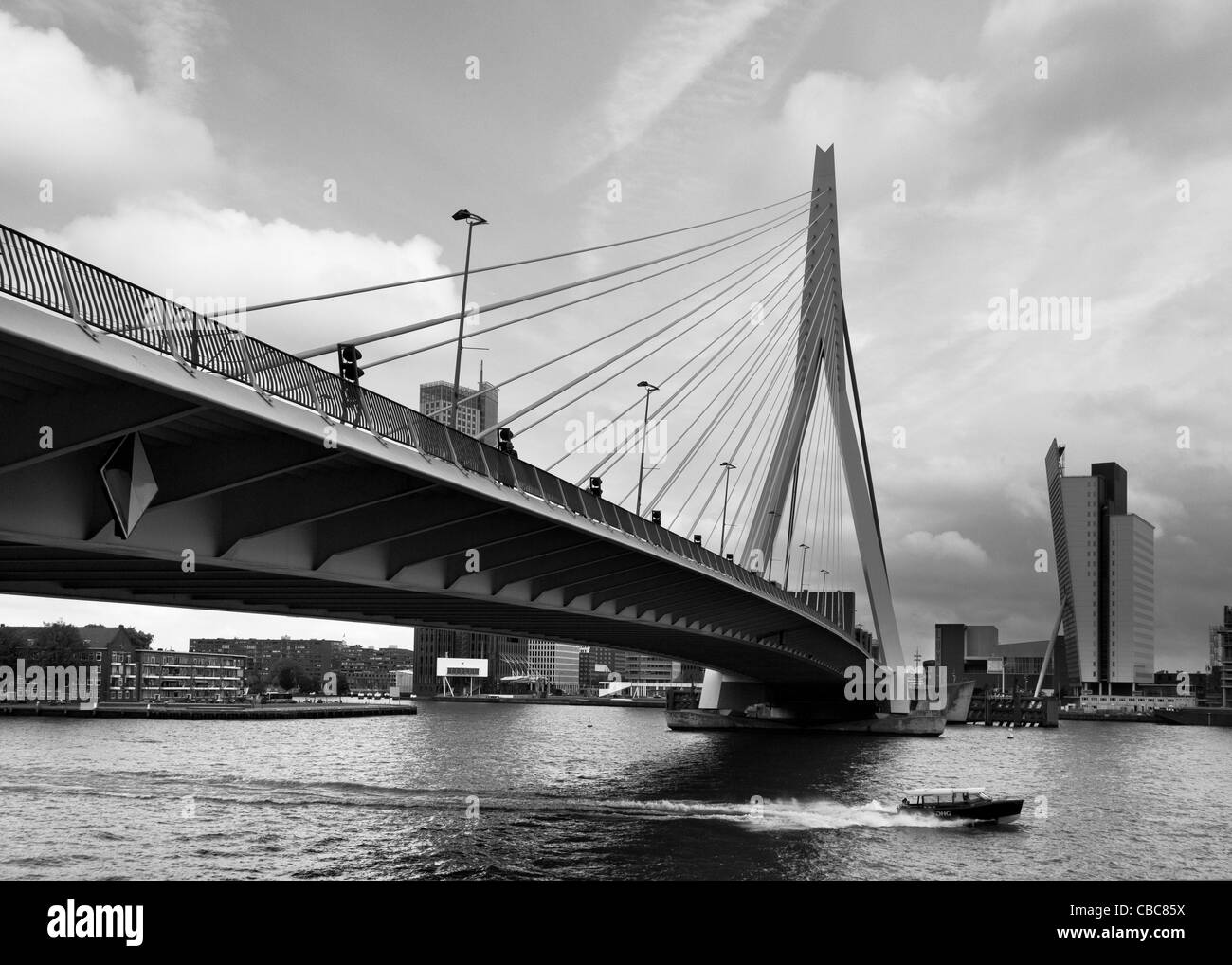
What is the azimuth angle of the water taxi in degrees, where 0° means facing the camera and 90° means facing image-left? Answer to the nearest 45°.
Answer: approximately 270°

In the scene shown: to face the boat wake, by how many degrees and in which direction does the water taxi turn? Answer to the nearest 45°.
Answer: approximately 180°
